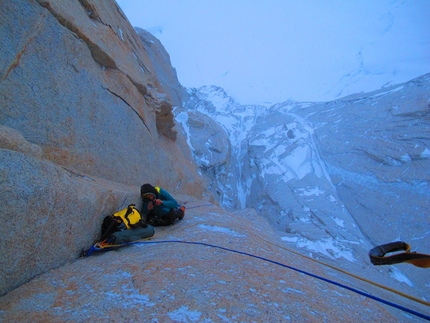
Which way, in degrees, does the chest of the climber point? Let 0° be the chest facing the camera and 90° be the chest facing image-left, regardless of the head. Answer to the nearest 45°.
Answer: approximately 45°

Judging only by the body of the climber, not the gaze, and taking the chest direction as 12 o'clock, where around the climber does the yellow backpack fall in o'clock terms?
The yellow backpack is roughly at 11 o'clock from the climber.
